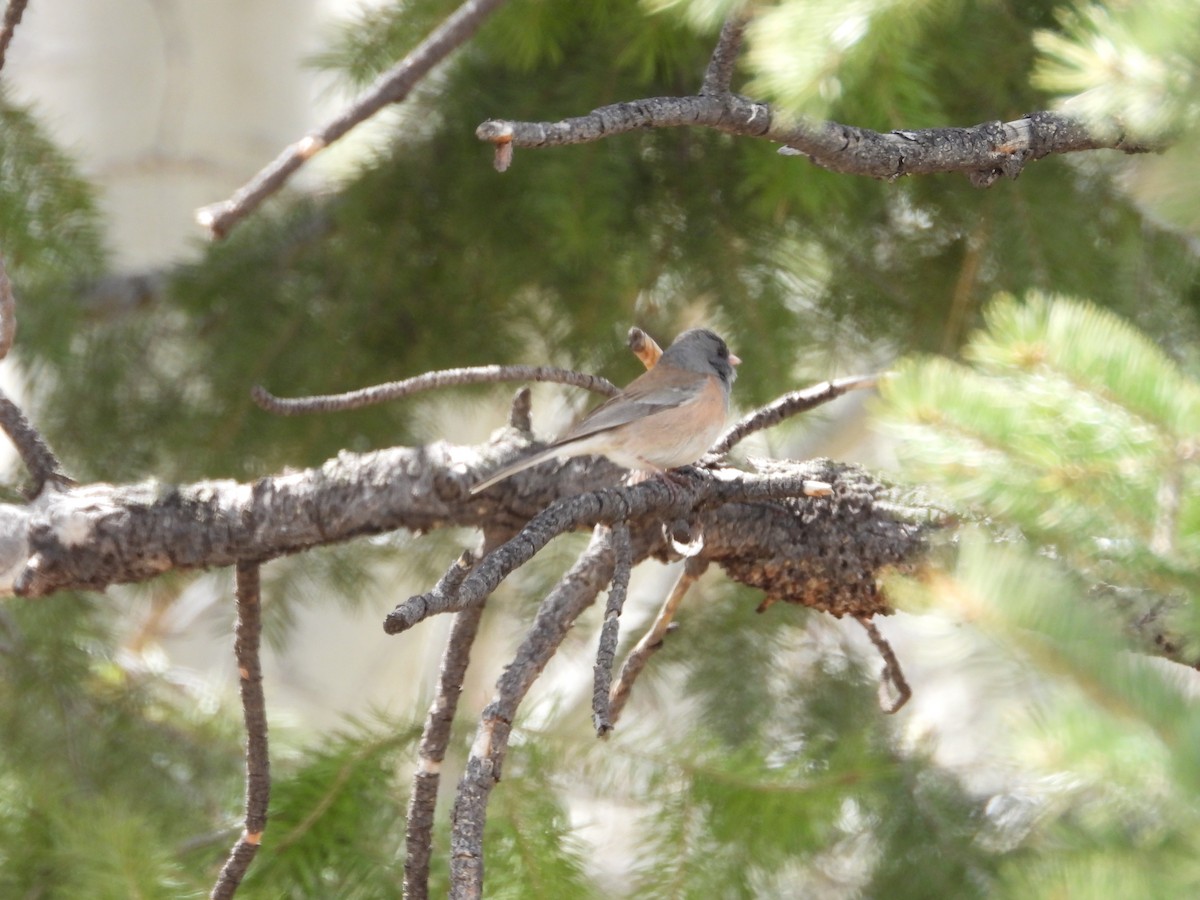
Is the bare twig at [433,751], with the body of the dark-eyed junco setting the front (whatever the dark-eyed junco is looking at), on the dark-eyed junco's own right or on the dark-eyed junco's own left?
on the dark-eyed junco's own right

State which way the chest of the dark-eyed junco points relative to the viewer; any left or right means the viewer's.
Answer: facing to the right of the viewer

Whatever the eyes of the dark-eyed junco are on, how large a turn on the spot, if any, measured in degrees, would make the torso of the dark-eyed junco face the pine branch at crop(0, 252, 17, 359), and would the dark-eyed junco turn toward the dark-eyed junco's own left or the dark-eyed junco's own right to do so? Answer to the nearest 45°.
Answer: approximately 135° to the dark-eyed junco's own right

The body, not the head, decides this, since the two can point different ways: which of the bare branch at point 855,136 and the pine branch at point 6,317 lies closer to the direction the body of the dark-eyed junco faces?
the bare branch

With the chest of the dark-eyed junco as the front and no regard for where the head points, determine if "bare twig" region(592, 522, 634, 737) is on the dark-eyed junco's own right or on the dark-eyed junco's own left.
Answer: on the dark-eyed junco's own right
